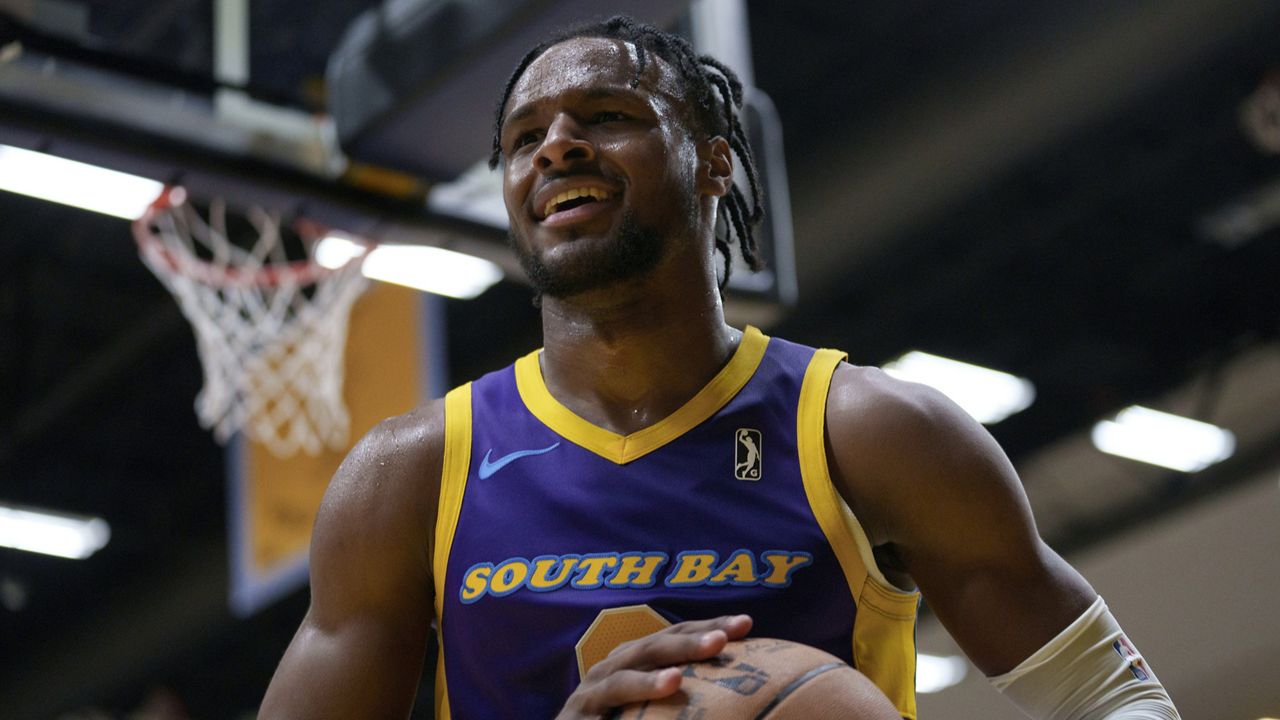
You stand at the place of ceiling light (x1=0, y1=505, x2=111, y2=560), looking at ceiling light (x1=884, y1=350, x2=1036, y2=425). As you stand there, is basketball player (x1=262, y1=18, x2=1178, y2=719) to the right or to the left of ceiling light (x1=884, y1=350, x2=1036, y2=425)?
right

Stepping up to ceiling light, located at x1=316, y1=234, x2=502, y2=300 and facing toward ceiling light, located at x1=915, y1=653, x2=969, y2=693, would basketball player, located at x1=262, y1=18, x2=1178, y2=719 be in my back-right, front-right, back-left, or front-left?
back-right

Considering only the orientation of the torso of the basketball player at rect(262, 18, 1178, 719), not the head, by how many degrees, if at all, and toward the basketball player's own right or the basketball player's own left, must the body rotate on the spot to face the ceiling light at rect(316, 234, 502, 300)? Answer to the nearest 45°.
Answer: approximately 180°

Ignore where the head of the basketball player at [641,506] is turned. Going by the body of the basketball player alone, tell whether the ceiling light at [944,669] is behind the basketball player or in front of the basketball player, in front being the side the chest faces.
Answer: behind

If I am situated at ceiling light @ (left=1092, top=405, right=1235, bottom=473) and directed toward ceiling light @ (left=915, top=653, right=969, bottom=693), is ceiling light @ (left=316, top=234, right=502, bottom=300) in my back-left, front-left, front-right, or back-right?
back-left

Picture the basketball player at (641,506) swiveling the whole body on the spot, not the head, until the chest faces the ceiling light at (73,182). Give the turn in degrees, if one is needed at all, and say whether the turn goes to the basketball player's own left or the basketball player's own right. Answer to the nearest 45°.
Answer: approximately 135° to the basketball player's own right

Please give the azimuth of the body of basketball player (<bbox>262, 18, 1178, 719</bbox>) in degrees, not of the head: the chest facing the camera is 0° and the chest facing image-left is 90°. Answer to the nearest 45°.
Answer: approximately 0°

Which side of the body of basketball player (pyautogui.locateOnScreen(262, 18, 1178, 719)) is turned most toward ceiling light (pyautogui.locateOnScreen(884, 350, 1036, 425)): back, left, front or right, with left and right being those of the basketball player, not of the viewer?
back

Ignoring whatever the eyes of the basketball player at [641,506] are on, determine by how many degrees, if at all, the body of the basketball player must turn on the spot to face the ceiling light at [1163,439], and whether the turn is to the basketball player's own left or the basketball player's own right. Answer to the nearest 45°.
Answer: approximately 180°

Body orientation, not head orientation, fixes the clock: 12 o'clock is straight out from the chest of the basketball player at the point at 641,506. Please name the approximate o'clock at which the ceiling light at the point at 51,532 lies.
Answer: The ceiling light is roughly at 5 o'clock from the basketball player.
